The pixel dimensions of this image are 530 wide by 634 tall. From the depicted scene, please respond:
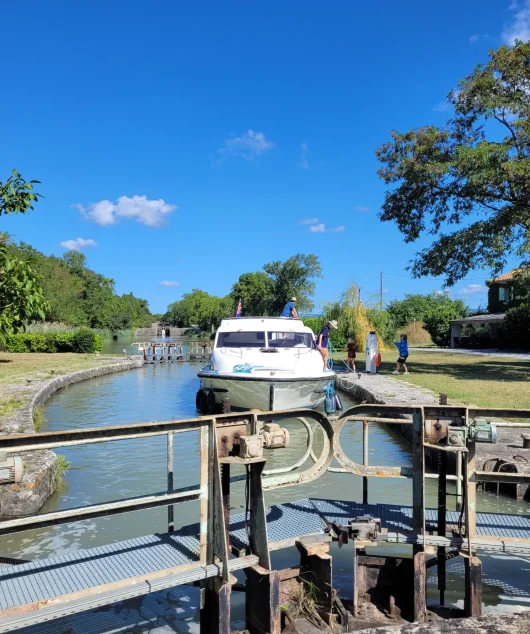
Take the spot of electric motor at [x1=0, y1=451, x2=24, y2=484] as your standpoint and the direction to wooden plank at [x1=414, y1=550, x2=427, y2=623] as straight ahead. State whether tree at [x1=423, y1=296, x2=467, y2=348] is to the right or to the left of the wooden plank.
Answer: left

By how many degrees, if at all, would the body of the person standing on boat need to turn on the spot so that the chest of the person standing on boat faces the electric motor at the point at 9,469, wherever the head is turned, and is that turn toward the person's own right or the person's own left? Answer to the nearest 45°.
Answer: approximately 90° to the person's own right

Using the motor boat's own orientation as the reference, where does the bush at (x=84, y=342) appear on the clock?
The bush is roughly at 5 o'clock from the motor boat.

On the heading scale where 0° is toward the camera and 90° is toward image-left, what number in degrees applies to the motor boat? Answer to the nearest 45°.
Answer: approximately 0°
